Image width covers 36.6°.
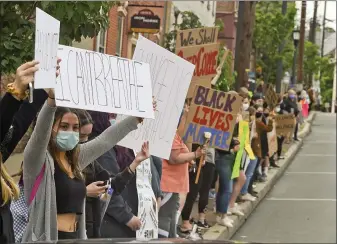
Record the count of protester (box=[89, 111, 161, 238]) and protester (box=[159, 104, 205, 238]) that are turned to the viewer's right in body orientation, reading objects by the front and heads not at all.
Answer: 2

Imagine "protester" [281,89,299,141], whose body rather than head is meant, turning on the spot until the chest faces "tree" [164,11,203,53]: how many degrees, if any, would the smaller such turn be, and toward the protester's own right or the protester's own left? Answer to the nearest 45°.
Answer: approximately 90° to the protester's own right

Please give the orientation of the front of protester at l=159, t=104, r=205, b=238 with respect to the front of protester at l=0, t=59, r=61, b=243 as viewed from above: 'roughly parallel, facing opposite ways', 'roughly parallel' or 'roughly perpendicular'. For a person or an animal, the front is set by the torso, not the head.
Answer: roughly parallel

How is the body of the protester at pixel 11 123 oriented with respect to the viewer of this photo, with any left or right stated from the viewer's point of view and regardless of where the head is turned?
facing to the right of the viewer

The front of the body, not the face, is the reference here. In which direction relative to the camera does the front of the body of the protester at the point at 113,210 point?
to the viewer's right

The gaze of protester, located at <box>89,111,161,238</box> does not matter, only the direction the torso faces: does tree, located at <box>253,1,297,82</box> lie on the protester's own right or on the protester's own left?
on the protester's own left

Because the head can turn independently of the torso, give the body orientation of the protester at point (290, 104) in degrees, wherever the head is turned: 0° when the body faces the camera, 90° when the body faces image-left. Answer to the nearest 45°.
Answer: approximately 315°

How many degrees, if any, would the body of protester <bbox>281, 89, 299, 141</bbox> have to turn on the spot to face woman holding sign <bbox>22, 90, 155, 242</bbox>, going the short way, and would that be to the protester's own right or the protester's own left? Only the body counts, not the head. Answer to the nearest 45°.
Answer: approximately 45° to the protester's own right

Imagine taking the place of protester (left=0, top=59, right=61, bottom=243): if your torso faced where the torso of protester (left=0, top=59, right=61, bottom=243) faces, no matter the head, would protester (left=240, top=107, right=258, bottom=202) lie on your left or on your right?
on your left

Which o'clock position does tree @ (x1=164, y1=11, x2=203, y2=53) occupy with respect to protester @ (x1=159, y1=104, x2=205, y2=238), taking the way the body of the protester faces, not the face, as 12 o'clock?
The tree is roughly at 9 o'clock from the protester.

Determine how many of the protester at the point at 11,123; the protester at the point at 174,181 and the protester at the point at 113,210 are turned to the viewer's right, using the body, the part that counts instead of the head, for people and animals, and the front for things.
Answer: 3

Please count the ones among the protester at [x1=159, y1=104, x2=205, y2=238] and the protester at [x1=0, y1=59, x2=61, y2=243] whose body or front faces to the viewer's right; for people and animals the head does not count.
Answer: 2

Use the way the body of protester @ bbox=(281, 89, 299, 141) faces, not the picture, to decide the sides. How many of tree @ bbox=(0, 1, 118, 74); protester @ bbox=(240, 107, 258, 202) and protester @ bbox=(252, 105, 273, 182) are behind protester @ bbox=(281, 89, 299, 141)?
0

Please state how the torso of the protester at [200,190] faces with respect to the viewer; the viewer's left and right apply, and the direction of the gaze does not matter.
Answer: facing the viewer and to the right of the viewer
